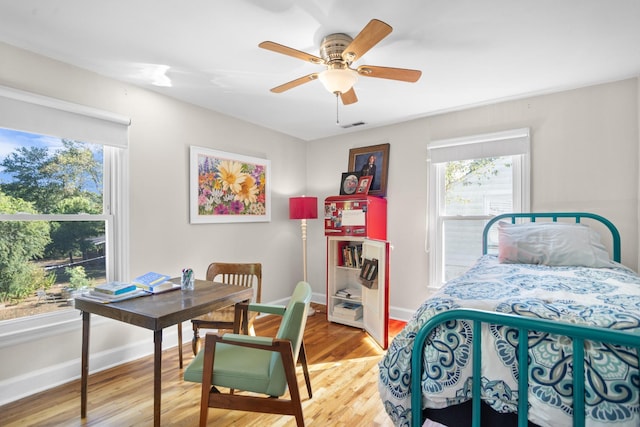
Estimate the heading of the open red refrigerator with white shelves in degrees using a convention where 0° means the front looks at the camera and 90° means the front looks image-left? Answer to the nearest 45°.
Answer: approximately 45°

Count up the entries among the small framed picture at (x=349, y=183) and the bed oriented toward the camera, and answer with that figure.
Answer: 2

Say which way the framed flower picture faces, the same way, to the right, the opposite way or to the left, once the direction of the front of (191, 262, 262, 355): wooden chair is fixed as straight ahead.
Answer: to the left

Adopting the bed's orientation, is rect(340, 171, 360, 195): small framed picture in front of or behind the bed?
behind

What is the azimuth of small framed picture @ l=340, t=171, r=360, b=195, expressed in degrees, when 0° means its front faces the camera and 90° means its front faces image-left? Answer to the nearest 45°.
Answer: approximately 0°

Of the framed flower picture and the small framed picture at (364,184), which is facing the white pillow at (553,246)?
the framed flower picture

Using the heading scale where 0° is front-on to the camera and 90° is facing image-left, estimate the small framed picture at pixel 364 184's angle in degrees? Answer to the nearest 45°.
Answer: approximately 45°

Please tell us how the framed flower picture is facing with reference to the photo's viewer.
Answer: facing the viewer and to the right of the viewer

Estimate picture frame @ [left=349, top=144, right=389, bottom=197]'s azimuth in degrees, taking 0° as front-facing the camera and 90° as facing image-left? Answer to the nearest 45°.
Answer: approximately 45°

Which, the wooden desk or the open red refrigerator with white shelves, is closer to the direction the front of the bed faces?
the wooden desk

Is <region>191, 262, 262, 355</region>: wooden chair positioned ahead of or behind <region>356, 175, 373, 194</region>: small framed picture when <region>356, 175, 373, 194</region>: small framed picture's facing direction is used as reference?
ahead

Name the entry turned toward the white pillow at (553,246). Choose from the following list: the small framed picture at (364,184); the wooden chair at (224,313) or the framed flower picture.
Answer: the framed flower picture

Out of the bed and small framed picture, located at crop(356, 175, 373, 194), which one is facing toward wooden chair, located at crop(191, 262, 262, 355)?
the small framed picture

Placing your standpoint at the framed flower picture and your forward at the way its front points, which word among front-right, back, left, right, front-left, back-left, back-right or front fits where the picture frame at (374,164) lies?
front-left
